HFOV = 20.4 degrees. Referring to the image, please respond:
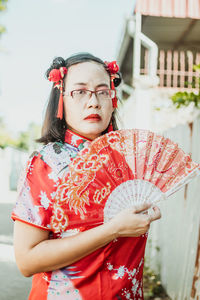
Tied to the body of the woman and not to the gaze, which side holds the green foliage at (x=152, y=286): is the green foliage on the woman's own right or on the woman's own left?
on the woman's own left

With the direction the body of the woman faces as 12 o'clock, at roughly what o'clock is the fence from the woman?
The fence is roughly at 8 o'clock from the woman.

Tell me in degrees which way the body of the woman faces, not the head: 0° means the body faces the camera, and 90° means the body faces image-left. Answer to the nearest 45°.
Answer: approximately 315°
